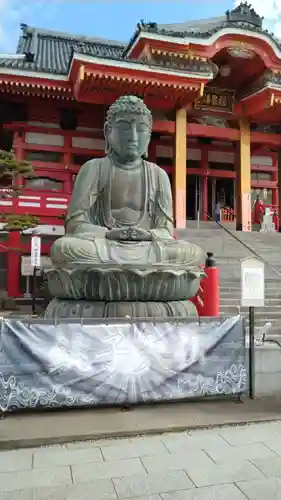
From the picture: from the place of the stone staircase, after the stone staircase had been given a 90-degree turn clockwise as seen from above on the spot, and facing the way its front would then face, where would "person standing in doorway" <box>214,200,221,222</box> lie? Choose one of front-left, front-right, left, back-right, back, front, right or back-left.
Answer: right

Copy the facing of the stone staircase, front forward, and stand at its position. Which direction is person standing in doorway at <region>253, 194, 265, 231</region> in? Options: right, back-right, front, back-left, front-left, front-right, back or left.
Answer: back

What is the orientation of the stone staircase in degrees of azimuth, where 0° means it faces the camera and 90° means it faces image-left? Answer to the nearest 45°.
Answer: approximately 0°
